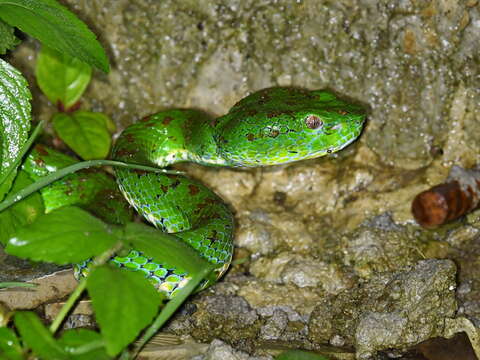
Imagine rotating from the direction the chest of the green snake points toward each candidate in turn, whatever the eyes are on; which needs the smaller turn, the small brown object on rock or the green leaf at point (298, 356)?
the small brown object on rock

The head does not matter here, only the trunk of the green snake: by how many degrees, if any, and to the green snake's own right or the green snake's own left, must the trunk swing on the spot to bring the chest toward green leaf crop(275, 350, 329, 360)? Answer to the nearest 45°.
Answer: approximately 90° to the green snake's own right

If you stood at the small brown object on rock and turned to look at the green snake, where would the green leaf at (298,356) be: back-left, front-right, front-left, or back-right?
front-left

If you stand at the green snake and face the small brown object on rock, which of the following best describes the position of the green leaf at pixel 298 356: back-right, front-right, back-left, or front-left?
front-right

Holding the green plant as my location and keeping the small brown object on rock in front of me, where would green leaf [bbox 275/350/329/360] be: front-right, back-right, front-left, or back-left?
front-right

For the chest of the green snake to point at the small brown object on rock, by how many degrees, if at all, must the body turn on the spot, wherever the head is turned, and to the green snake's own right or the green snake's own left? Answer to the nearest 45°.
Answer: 0° — it already faces it

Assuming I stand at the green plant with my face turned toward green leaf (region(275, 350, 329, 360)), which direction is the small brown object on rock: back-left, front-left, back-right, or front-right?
front-left

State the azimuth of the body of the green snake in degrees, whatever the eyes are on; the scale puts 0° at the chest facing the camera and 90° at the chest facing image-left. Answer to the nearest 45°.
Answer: approximately 270°
